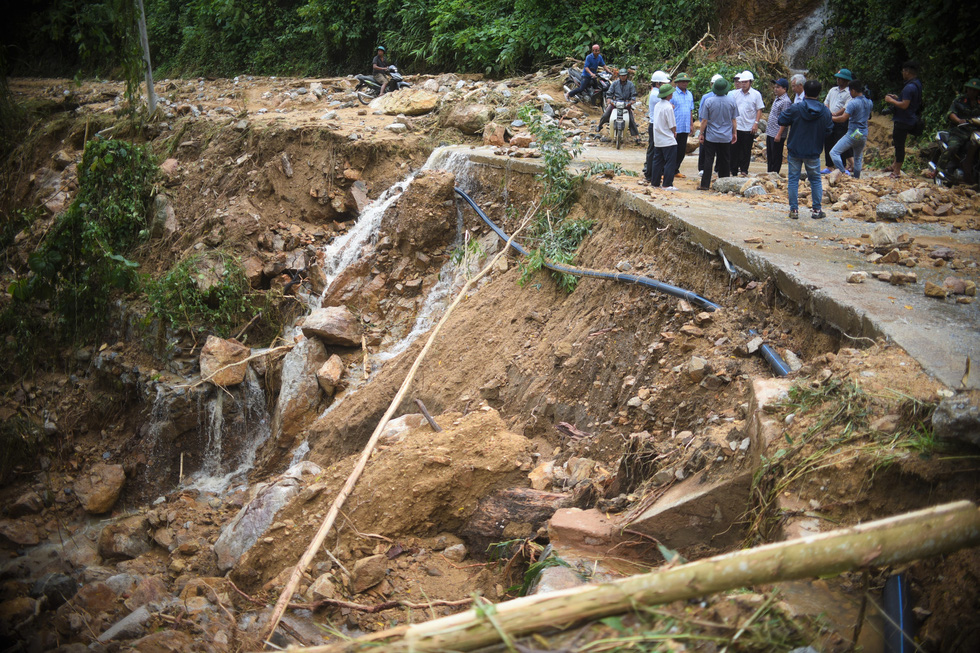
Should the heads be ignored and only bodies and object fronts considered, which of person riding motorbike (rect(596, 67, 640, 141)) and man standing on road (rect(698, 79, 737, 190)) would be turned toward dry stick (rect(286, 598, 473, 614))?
the person riding motorbike

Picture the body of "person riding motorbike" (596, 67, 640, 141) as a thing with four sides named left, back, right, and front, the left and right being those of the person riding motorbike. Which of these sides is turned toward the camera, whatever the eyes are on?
front

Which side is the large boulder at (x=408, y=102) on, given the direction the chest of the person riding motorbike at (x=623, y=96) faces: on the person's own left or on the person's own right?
on the person's own right

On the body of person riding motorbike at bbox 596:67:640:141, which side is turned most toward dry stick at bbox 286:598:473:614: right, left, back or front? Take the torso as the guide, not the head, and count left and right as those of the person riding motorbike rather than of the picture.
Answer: front

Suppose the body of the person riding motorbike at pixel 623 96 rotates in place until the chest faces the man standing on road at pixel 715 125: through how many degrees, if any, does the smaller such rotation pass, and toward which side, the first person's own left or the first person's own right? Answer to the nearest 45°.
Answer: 0° — they already face them

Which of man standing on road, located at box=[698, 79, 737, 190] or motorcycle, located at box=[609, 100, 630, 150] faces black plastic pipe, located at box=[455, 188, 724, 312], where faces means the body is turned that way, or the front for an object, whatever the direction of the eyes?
the motorcycle

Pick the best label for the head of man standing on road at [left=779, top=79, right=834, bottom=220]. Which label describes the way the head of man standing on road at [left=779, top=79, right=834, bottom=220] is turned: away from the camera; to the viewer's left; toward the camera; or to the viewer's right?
away from the camera

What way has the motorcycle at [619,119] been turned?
toward the camera
